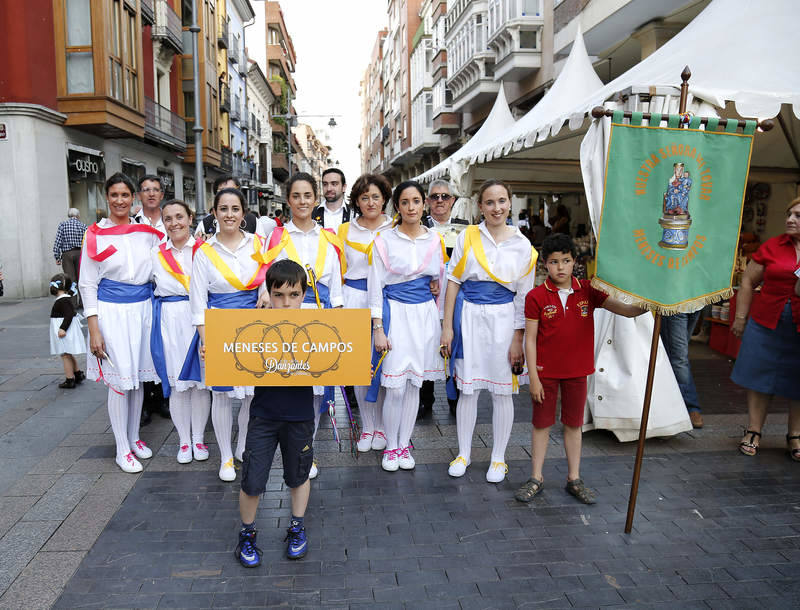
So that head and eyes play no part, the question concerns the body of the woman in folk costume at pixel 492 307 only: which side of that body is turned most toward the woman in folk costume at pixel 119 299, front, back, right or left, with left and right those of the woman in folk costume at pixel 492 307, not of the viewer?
right

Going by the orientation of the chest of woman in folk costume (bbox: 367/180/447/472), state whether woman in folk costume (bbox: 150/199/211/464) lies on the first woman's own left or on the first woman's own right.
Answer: on the first woman's own right

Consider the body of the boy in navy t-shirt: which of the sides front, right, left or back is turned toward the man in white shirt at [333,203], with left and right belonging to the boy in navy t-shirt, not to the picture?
back

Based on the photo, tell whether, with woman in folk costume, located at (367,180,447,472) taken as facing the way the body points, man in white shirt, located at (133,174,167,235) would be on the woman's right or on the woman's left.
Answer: on the woman's right

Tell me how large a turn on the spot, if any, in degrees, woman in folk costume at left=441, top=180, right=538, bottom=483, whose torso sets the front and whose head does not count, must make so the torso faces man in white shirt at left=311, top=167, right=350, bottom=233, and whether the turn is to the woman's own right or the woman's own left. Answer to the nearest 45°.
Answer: approximately 135° to the woman's own right

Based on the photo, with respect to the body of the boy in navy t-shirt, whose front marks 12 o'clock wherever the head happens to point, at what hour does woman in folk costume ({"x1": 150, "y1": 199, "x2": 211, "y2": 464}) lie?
The woman in folk costume is roughly at 5 o'clock from the boy in navy t-shirt.

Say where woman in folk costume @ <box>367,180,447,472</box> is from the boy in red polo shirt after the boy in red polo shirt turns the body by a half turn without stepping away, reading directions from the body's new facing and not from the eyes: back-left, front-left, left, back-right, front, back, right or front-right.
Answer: left

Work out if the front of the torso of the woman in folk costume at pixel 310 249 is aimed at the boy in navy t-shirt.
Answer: yes

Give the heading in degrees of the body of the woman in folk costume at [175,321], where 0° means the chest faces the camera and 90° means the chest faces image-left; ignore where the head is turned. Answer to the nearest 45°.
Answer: approximately 0°
